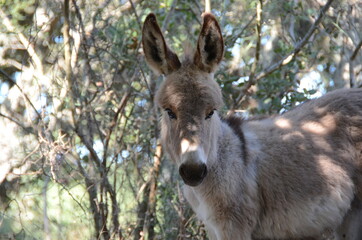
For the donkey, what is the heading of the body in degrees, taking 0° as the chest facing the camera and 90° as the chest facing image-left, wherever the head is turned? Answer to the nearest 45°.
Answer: approximately 45°
